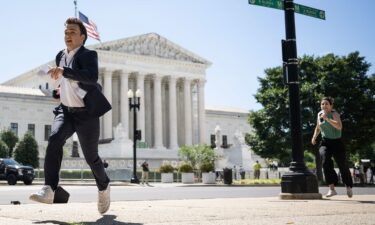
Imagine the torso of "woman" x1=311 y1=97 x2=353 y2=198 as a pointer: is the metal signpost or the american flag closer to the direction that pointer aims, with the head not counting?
the metal signpost

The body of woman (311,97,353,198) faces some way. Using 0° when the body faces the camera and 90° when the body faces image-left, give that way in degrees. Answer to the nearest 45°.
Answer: approximately 45°

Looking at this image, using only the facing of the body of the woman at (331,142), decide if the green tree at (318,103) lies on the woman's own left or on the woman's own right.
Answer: on the woman's own right

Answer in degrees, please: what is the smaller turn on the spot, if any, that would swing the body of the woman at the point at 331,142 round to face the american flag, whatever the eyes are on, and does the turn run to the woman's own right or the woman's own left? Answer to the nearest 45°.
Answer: approximately 90° to the woman's own right

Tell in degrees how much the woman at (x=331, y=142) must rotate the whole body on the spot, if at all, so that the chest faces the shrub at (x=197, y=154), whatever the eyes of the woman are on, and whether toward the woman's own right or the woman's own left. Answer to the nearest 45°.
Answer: approximately 135° to the woman's own right

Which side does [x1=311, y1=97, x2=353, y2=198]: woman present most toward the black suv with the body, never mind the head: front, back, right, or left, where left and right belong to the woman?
right
